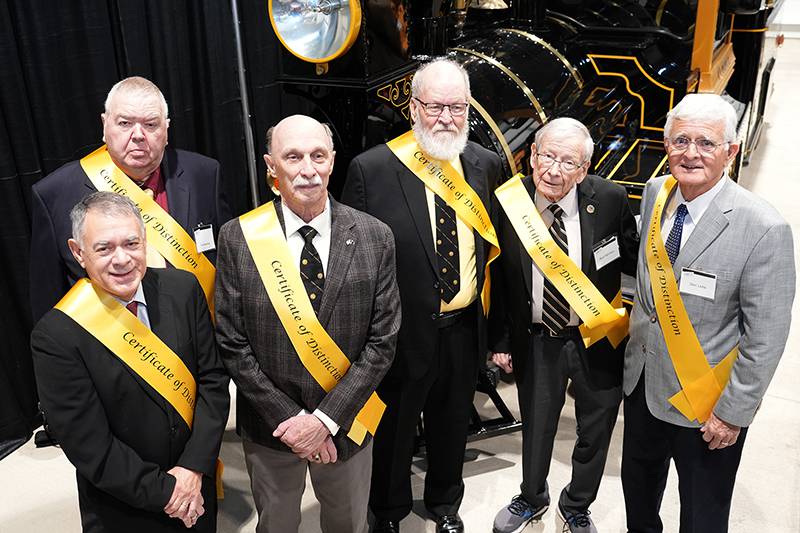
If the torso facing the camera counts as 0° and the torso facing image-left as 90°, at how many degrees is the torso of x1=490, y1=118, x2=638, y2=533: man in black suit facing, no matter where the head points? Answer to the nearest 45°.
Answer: approximately 0°

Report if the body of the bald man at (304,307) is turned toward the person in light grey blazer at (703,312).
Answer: no

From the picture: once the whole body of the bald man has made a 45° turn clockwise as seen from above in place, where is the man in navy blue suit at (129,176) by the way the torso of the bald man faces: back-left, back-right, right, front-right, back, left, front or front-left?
right

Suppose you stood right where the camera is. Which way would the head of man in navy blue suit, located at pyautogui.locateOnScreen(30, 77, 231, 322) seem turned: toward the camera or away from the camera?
toward the camera

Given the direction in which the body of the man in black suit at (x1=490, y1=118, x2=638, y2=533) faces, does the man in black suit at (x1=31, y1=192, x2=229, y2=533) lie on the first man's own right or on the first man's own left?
on the first man's own right

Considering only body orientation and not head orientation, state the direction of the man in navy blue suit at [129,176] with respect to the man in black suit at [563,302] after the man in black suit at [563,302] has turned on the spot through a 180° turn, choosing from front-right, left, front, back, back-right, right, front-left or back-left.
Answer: left

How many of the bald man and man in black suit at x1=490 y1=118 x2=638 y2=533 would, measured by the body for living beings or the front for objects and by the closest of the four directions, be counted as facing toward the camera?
2

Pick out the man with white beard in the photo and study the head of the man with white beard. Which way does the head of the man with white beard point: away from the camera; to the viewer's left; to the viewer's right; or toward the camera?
toward the camera

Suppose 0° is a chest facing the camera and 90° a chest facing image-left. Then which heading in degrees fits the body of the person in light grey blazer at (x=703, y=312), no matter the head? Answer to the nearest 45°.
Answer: approximately 45°

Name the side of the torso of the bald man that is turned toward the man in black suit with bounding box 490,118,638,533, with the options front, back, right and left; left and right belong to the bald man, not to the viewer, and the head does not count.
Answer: left

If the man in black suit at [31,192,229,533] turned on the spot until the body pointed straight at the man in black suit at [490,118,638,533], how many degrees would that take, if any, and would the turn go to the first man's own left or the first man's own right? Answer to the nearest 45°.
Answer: approximately 45° to the first man's own left

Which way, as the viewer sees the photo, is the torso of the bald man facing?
toward the camera
